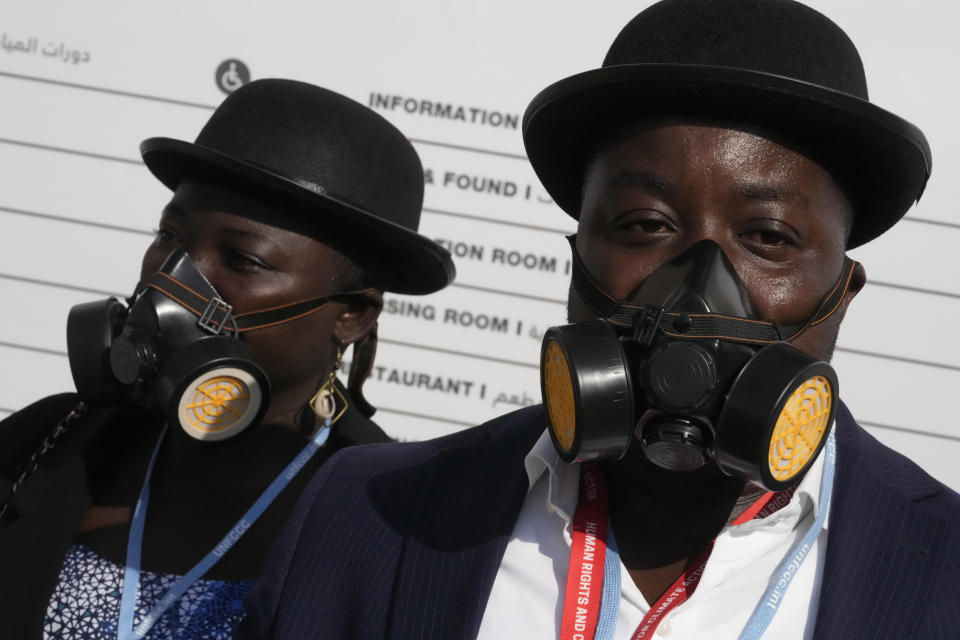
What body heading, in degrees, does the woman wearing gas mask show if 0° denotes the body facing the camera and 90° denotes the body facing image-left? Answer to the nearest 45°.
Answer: approximately 45°

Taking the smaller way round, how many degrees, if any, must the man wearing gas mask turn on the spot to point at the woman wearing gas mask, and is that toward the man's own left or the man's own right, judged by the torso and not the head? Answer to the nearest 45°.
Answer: approximately 135° to the man's own right

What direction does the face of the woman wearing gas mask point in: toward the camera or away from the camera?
toward the camera

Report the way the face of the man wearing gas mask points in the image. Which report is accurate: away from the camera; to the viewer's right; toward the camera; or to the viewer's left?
toward the camera

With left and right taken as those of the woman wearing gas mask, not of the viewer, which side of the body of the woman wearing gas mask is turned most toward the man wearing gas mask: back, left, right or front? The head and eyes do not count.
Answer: left

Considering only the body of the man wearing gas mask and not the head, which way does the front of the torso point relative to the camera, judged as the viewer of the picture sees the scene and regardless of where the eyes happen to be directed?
toward the camera

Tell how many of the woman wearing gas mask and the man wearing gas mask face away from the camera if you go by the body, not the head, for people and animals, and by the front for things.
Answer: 0
